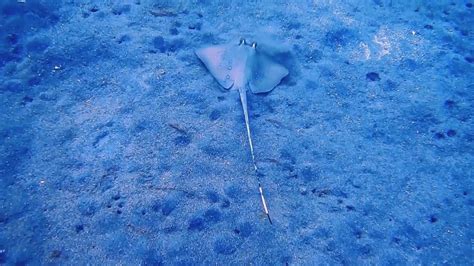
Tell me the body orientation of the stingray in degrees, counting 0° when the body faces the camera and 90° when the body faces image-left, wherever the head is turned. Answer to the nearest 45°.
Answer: approximately 180°
